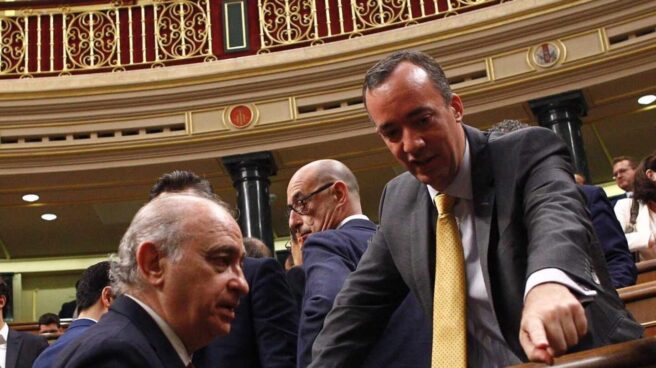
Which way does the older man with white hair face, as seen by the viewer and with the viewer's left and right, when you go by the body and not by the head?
facing to the right of the viewer

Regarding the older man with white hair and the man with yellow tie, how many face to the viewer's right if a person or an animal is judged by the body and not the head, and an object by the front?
1

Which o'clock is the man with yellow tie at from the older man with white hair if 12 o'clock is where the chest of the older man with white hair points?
The man with yellow tie is roughly at 1 o'clock from the older man with white hair.

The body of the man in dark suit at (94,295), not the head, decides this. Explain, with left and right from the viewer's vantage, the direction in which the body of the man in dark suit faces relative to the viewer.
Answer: facing away from the viewer and to the right of the viewer

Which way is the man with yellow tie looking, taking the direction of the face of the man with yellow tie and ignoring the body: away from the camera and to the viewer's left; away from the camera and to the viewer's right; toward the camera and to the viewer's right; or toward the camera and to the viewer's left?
toward the camera and to the viewer's left

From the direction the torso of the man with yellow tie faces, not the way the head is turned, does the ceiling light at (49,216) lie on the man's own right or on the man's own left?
on the man's own right

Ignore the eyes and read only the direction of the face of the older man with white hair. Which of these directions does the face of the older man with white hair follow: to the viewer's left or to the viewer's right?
to the viewer's right

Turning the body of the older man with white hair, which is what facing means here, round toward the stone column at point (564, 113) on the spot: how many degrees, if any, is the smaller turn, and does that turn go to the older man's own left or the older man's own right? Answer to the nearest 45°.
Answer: approximately 45° to the older man's own left

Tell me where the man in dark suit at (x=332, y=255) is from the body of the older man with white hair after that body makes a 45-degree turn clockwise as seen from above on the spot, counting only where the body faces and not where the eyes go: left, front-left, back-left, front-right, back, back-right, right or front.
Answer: left

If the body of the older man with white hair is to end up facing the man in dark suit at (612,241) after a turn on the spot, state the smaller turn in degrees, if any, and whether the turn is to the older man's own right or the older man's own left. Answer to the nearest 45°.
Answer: approximately 45° to the older man's own left

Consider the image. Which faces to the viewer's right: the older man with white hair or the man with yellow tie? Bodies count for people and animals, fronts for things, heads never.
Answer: the older man with white hair

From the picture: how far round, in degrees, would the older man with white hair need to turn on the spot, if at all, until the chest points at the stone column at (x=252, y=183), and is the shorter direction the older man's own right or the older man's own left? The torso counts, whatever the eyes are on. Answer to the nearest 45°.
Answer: approximately 90° to the older man's own left

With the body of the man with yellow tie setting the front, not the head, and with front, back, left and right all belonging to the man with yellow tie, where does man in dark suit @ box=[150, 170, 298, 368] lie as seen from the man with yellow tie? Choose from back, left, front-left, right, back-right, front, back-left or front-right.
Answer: right

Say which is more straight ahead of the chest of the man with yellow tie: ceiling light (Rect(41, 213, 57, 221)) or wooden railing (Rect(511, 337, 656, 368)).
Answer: the wooden railing
